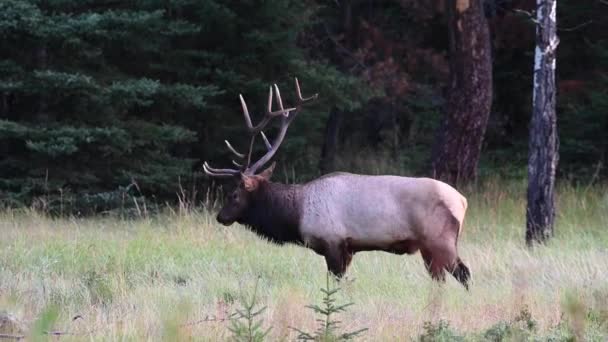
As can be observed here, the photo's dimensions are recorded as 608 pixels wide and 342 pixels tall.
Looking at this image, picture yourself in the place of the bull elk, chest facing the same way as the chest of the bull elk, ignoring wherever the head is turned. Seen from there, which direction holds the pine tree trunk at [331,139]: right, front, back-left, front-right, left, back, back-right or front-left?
right

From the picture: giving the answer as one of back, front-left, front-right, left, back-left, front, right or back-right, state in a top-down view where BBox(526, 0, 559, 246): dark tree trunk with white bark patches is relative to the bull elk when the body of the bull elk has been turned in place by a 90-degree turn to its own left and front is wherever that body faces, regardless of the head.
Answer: back-left

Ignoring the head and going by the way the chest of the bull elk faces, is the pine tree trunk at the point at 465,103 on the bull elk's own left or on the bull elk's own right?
on the bull elk's own right

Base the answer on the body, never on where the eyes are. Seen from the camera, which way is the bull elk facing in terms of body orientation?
to the viewer's left
